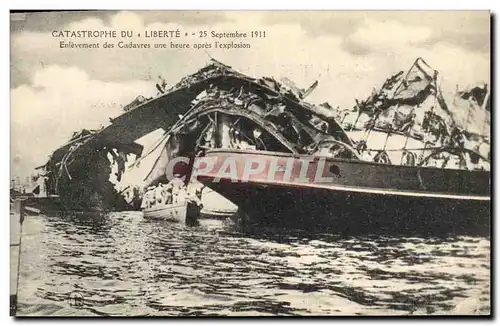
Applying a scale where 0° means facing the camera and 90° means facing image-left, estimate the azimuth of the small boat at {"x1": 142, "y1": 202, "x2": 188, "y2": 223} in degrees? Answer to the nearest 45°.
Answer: approximately 90°
